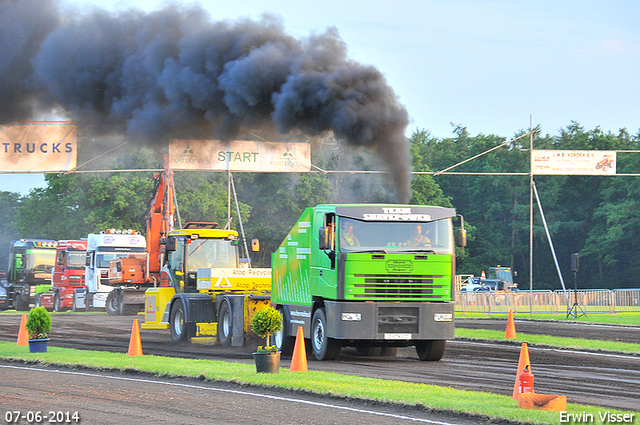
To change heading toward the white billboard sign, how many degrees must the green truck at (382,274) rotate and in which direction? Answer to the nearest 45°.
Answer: approximately 135° to its left

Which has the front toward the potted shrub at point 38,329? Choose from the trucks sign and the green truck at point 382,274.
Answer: the trucks sign

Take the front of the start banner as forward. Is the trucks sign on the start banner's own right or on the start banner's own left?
on the start banner's own right

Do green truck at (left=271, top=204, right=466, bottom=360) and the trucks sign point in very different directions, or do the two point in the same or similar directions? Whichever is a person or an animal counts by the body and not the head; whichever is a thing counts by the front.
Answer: same or similar directions

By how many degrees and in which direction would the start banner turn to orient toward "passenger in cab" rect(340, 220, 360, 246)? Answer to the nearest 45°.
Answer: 0° — it already faces them

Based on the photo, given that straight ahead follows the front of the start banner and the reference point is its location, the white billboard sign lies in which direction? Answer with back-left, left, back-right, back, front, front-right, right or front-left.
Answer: left

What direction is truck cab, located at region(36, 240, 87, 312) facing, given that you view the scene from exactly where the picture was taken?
facing the viewer and to the right of the viewer

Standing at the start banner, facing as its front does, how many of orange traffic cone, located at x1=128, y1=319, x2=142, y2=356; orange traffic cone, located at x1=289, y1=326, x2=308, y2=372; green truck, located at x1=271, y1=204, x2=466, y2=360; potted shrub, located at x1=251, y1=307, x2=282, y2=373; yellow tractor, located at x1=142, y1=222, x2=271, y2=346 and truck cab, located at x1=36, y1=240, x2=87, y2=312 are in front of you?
5

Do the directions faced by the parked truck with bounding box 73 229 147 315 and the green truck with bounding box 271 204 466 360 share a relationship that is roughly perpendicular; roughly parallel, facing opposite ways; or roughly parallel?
roughly parallel

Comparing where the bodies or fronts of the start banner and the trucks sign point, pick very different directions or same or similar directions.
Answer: same or similar directions

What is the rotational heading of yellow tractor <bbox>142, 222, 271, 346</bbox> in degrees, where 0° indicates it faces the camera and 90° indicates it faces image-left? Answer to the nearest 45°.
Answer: approximately 315°

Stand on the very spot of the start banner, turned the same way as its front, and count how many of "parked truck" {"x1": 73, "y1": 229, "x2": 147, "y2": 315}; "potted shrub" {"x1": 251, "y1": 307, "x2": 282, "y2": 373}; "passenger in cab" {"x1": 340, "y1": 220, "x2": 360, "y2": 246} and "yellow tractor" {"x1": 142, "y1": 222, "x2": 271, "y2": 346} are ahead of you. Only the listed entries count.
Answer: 3

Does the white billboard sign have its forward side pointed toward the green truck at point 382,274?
yes

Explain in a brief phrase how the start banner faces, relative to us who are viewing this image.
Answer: facing the viewer

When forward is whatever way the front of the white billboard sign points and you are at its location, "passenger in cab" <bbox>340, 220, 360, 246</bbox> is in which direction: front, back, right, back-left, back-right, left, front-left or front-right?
front

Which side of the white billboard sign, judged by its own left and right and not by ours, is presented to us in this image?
front

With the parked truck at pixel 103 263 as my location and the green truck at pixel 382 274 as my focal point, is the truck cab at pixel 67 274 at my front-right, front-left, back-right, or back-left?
back-right

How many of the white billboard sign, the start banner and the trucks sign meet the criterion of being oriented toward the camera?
3
